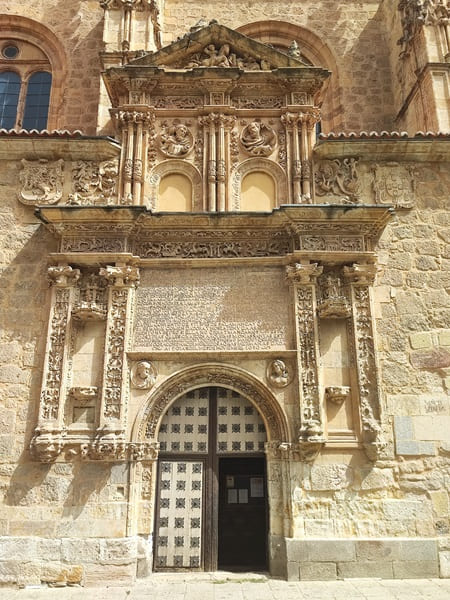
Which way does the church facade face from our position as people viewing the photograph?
facing the viewer
